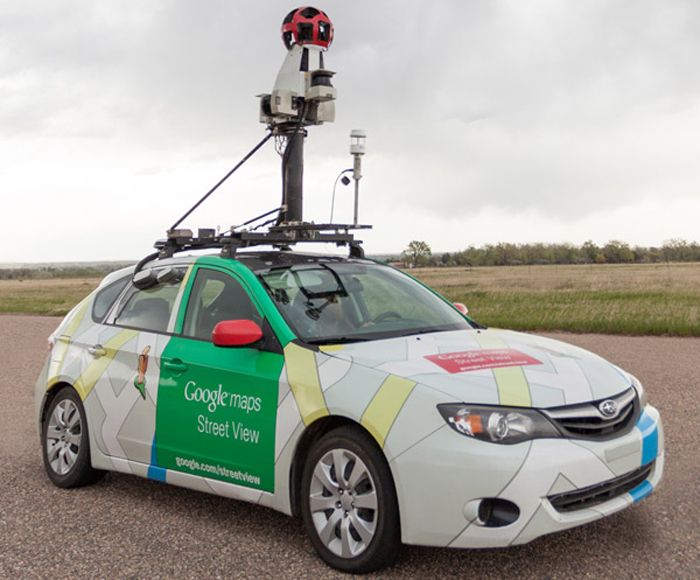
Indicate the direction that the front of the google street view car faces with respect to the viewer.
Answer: facing the viewer and to the right of the viewer
